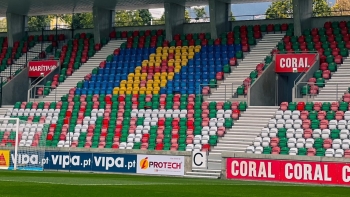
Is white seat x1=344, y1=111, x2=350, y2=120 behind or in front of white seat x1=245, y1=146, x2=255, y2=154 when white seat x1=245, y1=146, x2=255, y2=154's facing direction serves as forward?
behind

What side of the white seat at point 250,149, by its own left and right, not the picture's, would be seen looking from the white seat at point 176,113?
right

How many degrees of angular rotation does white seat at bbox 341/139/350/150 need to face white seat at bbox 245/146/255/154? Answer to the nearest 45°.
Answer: approximately 45° to its right

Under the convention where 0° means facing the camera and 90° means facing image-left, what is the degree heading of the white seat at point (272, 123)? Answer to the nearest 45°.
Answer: approximately 45°

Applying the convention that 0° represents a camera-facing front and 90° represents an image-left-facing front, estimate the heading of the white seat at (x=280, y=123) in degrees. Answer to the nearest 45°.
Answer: approximately 45°
